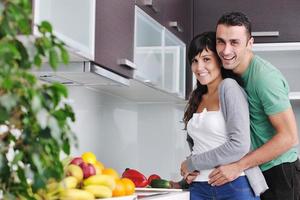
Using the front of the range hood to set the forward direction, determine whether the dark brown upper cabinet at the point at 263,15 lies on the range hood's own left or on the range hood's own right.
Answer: on the range hood's own left

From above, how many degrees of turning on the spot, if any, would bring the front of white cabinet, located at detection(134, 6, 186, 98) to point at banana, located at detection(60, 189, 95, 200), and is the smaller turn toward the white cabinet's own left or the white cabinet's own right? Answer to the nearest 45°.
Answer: approximately 45° to the white cabinet's own right

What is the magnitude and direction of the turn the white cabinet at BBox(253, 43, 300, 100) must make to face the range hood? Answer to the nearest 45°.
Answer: approximately 45° to its right

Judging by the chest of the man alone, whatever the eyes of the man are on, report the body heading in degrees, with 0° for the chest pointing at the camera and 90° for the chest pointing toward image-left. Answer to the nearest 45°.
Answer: approximately 45°

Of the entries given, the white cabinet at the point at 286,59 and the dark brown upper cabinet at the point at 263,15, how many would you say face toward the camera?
2

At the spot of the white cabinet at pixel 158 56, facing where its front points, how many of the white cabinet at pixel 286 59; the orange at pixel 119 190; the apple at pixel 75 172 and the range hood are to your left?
1

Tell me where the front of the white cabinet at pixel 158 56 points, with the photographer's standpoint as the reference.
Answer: facing the viewer and to the right of the viewer

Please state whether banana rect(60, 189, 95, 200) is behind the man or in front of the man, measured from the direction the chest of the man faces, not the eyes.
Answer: in front

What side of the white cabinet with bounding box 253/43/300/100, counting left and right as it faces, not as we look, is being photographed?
front

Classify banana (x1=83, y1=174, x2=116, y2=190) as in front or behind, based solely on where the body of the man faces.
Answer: in front

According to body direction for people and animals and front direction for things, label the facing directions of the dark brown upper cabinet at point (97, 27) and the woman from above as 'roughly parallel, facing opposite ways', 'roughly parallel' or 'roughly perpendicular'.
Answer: roughly perpendicular

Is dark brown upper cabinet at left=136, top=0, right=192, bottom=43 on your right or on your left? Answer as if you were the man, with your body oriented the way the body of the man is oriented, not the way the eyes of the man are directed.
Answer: on your right
